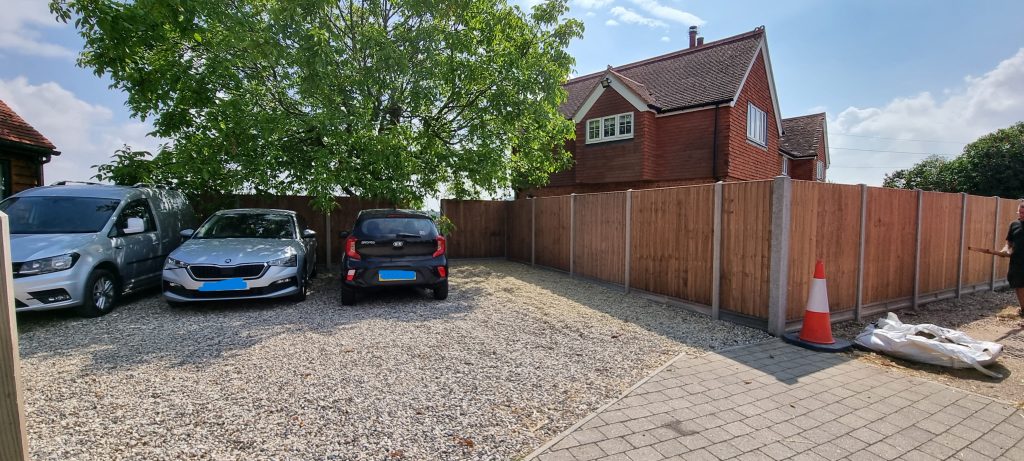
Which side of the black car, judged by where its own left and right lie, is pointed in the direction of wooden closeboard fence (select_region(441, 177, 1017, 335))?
right

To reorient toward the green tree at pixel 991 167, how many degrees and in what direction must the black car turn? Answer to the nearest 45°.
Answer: approximately 90° to its right

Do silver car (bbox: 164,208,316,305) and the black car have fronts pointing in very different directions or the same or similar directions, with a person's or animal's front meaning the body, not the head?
very different directions

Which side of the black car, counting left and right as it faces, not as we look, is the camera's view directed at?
back

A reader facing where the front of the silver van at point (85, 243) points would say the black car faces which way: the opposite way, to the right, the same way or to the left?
the opposite way

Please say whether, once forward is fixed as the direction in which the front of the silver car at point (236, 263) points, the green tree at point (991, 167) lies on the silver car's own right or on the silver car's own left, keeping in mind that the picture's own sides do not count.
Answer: on the silver car's own left

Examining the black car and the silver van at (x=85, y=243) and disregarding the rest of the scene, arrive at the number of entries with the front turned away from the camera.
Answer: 1

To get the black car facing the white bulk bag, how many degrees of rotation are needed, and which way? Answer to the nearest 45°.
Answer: approximately 135° to its right

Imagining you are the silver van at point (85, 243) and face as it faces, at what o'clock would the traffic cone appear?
The traffic cone is roughly at 9 o'clock from the silver van.

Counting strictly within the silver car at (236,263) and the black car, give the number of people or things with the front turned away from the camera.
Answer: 1

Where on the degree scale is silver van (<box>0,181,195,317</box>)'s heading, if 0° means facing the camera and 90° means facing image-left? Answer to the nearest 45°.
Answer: approximately 45°

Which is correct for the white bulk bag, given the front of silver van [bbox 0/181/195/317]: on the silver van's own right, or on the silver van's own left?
on the silver van's own left
